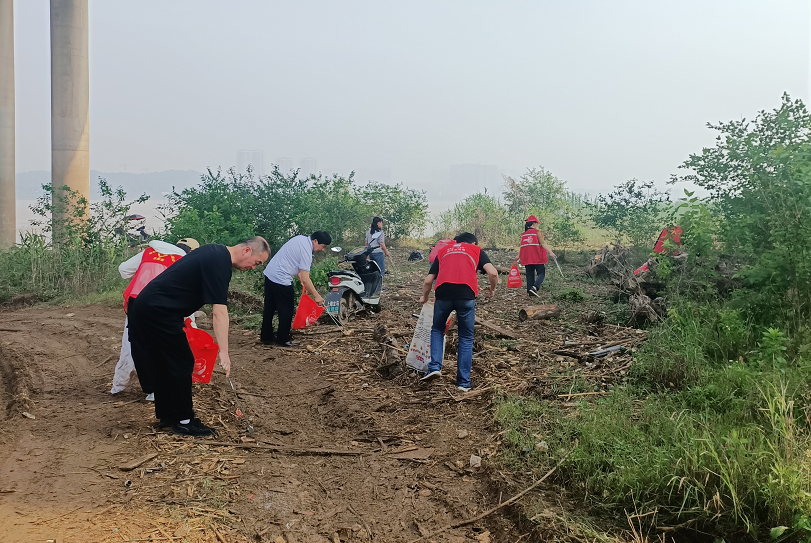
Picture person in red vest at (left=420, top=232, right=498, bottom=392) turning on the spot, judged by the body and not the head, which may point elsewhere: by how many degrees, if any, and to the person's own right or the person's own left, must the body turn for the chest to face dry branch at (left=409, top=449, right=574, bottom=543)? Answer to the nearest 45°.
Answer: approximately 180°

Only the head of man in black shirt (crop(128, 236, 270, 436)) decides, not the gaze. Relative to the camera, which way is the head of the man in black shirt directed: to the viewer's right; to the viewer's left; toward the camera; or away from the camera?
to the viewer's right

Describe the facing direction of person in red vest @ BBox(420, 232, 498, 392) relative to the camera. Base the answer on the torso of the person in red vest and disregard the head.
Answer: away from the camera

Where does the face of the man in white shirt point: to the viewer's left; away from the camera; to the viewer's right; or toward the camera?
to the viewer's right

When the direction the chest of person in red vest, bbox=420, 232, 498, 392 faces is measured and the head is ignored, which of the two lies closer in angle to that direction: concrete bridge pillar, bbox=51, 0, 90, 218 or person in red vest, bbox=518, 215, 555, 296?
the person in red vest

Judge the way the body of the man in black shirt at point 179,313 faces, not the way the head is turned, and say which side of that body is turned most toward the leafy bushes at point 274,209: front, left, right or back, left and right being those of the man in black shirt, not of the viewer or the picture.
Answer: left

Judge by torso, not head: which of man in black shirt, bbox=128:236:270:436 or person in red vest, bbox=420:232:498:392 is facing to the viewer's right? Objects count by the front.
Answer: the man in black shirt

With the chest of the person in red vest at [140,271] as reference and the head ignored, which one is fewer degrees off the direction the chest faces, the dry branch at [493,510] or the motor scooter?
the motor scooter
